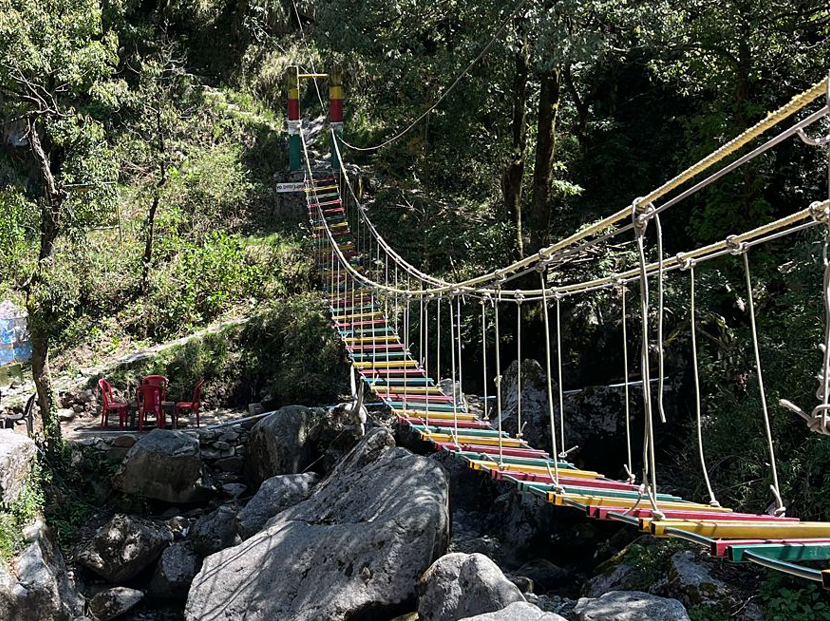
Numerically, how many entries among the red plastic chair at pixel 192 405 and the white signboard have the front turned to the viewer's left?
1

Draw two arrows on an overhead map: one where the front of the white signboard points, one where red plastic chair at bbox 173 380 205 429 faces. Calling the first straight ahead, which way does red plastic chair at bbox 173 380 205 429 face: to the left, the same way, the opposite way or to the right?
to the right

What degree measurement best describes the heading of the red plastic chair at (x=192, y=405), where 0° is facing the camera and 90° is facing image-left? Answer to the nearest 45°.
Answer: approximately 90°

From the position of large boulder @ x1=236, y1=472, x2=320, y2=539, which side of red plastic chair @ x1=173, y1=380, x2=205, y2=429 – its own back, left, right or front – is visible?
left

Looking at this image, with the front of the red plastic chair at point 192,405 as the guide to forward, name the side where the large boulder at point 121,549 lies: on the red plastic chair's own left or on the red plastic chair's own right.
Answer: on the red plastic chair's own left

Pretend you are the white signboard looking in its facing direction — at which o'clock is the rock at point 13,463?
The rock is roughly at 1 o'clock from the white signboard.

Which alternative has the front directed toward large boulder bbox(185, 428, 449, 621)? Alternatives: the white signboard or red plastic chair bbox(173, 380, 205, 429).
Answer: the white signboard

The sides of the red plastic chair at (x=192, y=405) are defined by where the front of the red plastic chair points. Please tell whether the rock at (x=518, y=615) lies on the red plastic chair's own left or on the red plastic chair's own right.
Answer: on the red plastic chair's own left

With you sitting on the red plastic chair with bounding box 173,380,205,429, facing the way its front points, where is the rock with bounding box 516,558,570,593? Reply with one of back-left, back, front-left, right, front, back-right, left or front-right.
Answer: back-left

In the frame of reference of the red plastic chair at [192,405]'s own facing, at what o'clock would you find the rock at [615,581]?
The rock is roughly at 8 o'clock from the red plastic chair.

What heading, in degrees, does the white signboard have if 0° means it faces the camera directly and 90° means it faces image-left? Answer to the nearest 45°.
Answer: approximately 0°

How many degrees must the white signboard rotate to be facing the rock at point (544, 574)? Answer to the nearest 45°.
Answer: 0° — it already faces it
